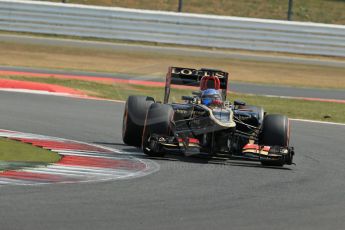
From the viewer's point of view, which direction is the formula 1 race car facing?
toward the camera
